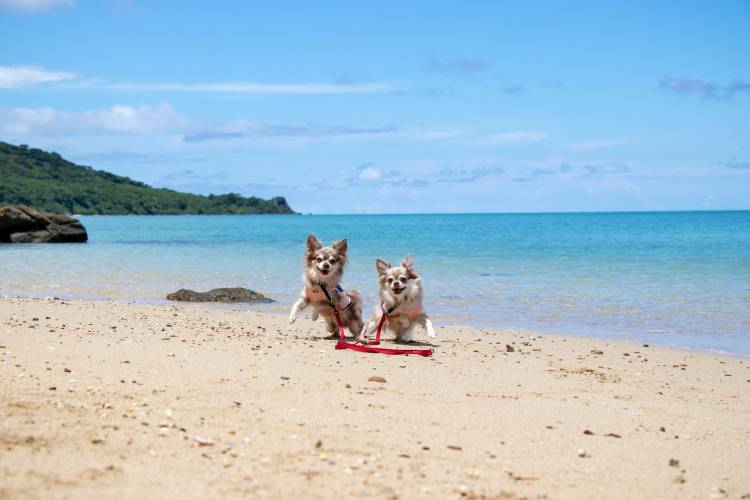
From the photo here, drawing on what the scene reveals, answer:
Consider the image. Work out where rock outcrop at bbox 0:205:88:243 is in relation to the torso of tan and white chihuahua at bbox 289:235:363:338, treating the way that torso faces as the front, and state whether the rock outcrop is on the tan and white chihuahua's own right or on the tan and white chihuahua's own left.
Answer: on the tan and white chihuahua's own right

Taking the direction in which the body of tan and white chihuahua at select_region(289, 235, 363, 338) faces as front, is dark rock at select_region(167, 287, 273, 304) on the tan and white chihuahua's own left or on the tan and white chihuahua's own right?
on the tan and white chihuahua's own right

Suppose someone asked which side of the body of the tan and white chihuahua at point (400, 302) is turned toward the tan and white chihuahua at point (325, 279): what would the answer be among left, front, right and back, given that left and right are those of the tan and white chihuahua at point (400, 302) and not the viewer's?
right

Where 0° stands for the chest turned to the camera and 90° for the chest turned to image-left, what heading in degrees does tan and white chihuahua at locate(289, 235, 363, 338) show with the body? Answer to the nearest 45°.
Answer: approximately 45°

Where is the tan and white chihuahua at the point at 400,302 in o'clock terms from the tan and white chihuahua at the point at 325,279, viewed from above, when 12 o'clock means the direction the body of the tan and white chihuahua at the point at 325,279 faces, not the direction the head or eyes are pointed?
the tan and white chihuahua at the point at 400,302 is roughly at 8 o'clock from the tan and white chihuahua at the point at 325,279.

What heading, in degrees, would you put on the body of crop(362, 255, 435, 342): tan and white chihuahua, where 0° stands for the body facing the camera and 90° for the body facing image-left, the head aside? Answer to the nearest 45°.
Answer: approximately 0°

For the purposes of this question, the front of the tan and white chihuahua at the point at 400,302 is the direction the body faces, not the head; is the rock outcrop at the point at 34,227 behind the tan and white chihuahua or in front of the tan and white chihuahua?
behind

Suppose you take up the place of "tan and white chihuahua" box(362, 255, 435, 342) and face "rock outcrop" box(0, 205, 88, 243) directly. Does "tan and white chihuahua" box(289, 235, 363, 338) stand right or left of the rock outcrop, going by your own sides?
left
